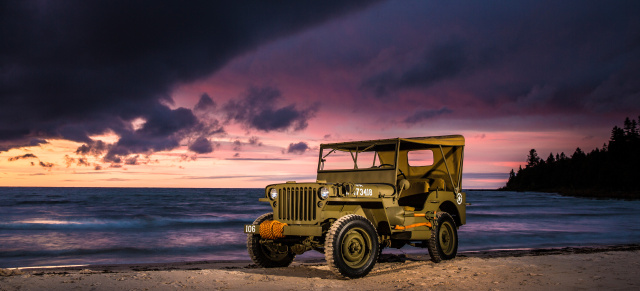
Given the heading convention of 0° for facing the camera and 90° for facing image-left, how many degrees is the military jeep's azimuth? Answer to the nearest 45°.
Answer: approximately 45°
